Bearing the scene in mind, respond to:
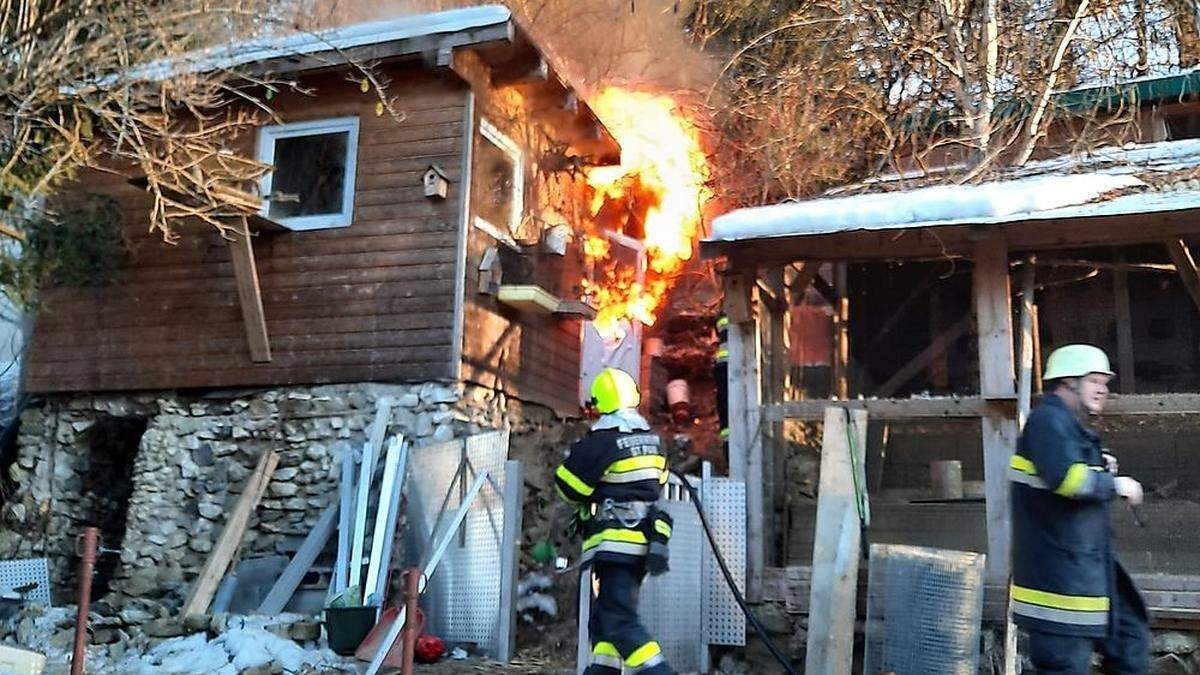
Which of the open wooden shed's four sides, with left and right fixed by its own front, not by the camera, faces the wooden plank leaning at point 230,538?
right

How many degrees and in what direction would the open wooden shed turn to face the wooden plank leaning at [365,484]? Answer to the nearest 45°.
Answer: approximately 90° to its right

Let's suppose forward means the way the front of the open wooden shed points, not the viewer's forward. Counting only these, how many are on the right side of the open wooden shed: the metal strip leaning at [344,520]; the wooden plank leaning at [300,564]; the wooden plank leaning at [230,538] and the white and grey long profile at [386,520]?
4

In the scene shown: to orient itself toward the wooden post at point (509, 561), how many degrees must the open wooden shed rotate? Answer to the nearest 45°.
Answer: approximately 90° to its right

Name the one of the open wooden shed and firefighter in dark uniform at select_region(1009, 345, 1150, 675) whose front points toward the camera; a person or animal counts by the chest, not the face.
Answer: the open wooden shed

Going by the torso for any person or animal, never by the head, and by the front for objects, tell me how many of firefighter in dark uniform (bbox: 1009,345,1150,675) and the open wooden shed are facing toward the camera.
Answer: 1

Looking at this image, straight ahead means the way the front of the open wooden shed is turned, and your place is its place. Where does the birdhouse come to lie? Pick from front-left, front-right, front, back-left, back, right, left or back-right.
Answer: right

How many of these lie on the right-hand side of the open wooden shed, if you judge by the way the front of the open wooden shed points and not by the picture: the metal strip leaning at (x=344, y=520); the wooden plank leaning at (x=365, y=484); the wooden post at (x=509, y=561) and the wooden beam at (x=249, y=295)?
4

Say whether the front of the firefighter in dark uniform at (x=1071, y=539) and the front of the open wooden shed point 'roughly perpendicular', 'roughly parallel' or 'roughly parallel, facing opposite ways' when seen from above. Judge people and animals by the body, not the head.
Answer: roughly perpendicular

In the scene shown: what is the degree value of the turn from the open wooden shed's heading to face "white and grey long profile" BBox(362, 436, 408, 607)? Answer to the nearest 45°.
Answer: approximately 90° to its right

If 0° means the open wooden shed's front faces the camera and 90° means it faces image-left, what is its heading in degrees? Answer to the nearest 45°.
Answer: approximately 0°

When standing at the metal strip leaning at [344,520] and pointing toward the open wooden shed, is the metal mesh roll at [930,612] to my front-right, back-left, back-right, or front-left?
front-right

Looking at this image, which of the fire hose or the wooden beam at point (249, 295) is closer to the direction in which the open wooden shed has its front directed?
the fire hose
